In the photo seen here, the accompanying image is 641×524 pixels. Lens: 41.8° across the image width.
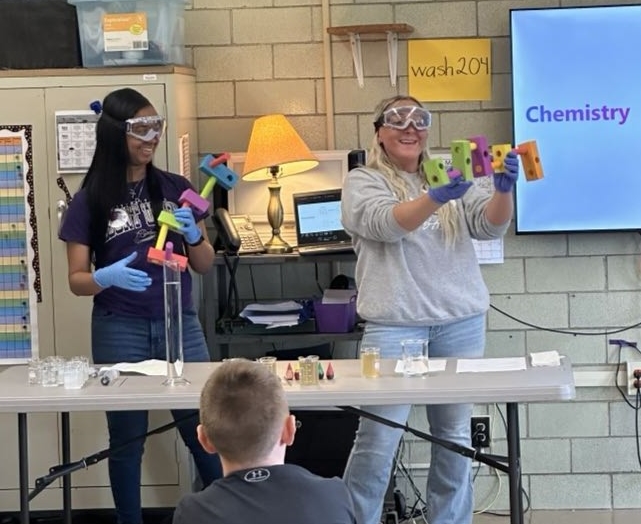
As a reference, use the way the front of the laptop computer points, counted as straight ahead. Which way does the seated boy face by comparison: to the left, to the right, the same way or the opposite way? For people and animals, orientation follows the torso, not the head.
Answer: the opposite way

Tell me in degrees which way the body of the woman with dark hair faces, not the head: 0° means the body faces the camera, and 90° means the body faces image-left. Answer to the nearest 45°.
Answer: approximately 315°

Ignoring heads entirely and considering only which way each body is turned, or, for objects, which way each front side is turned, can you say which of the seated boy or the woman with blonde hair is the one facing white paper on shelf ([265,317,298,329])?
the seated boy

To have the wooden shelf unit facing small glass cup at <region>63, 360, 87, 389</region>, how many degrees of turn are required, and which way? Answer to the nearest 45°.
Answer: approximately 45° to its right

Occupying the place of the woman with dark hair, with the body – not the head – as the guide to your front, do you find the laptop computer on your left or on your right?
on your left

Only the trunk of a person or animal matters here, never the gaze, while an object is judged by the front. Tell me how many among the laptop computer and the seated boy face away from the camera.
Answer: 1

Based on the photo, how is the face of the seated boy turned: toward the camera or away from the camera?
away from the camera

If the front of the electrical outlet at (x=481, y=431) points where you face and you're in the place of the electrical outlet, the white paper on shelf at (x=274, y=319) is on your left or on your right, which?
on your right
